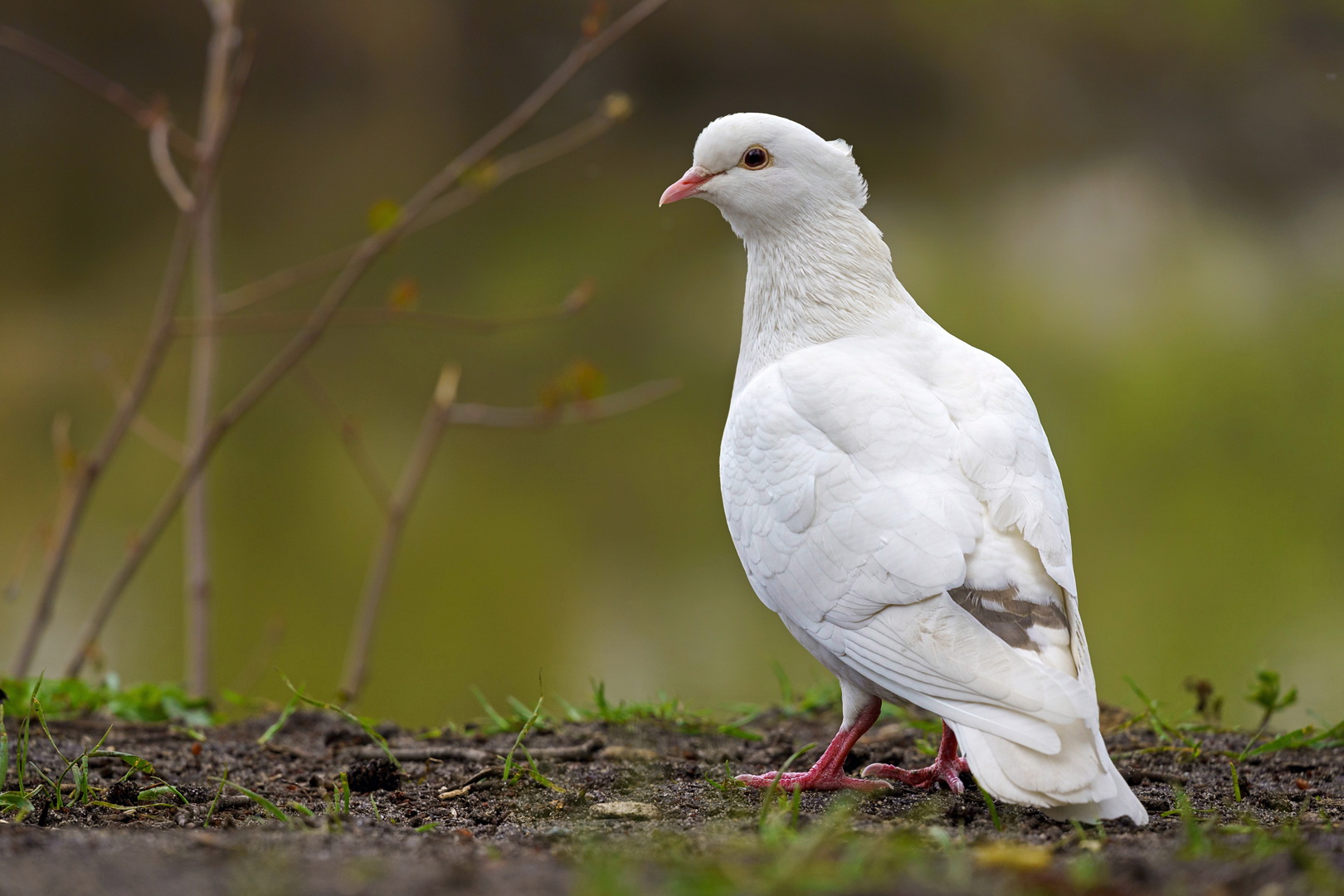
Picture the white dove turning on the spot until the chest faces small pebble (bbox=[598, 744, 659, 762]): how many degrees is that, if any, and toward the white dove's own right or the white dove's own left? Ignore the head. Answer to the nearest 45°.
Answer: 0° — it already faces it

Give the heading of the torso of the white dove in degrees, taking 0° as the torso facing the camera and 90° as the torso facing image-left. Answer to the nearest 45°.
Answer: approximately 135°

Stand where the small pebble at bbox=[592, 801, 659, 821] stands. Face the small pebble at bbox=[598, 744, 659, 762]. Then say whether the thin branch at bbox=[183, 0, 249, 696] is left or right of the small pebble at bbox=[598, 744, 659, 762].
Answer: left

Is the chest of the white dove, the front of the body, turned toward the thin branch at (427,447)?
yes
